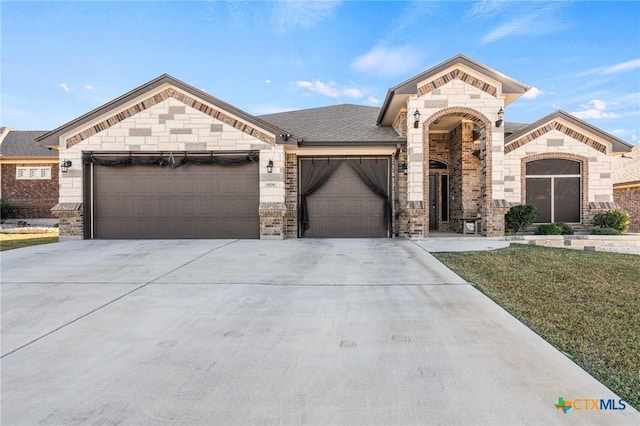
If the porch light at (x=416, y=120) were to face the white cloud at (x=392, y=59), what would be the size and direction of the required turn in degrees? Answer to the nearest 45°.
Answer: approximately 180°

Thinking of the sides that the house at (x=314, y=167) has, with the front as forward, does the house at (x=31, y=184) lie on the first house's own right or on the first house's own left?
on the first house's own right

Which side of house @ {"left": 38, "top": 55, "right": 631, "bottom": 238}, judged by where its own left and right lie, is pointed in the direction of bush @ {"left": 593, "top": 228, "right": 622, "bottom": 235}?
left

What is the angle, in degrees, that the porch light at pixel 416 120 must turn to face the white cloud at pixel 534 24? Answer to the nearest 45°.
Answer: approximately 135° to its left

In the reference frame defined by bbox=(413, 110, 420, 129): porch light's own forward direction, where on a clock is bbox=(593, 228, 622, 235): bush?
The bush is roughly at 8 o'clock from the porch light.

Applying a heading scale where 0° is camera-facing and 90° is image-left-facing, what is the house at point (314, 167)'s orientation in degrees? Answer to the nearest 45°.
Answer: approximately 0°

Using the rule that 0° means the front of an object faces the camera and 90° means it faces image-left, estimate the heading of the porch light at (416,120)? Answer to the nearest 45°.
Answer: approximately 0°

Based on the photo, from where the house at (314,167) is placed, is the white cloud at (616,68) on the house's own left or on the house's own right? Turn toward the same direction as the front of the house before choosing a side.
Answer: on the house's own left
